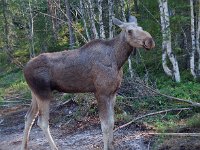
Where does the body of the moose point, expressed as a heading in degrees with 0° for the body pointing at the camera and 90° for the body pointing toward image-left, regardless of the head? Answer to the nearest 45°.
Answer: approximately 270°

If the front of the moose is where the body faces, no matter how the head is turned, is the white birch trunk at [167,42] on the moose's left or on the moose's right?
on the moose's left
